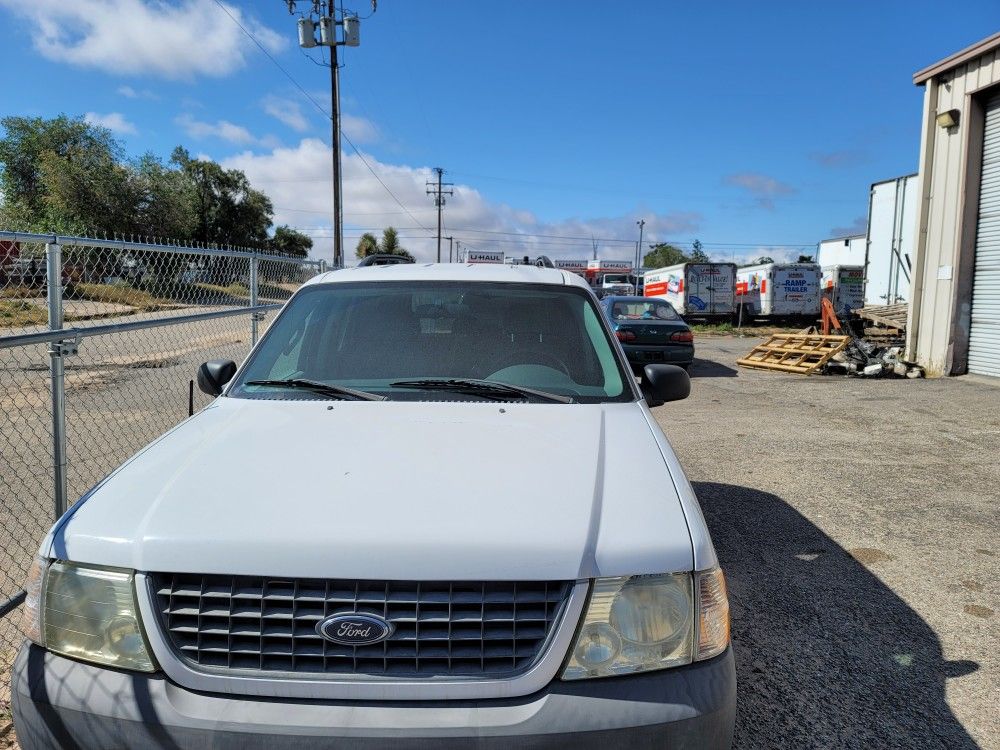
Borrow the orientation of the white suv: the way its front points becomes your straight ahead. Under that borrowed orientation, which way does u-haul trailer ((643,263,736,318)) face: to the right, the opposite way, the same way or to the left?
the opposite way

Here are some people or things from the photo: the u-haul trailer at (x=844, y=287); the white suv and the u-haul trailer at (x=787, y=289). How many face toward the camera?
1

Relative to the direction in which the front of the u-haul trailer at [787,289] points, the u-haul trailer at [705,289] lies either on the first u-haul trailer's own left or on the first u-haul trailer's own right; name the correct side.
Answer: on the first u-haul trailer's own left

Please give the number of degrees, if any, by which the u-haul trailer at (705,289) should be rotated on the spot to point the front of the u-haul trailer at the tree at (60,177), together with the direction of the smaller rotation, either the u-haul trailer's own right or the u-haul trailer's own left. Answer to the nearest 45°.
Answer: approximately 45° to the u-haul trailer's own left

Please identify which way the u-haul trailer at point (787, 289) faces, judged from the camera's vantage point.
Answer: facing away from the viewer and to the left of the viewer

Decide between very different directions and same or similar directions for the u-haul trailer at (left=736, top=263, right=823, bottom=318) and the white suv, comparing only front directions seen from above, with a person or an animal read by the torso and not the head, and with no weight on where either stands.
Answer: very different directions

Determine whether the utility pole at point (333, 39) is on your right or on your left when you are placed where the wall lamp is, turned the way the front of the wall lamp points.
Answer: on your right

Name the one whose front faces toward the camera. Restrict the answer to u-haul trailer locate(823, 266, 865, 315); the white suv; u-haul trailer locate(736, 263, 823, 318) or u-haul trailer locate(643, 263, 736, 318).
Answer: the white suv

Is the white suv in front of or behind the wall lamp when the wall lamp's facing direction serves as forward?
in front

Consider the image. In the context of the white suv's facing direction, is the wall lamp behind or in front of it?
behind

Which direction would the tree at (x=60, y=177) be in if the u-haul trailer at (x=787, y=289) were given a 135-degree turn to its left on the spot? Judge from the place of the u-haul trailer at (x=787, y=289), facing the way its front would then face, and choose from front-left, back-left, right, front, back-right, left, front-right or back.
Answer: right

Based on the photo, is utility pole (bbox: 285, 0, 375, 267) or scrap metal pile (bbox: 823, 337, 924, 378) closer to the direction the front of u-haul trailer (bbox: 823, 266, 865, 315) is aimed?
the utility pole
